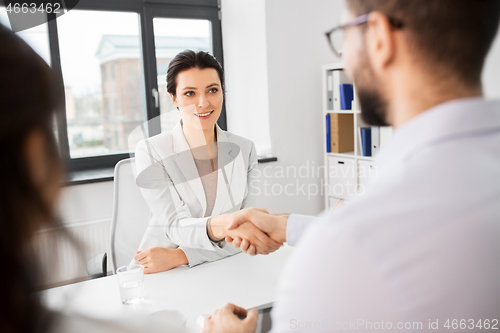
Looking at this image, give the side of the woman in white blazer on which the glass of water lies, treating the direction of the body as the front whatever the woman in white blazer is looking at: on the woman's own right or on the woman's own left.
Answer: on the woman's own right

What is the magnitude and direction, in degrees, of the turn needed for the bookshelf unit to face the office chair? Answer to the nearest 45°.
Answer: approximately 45° to its right

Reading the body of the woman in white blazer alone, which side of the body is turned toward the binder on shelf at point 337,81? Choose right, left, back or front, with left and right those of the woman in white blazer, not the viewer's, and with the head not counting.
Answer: left

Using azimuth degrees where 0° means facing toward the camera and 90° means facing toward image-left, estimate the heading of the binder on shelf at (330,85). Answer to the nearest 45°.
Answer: approximately 0°

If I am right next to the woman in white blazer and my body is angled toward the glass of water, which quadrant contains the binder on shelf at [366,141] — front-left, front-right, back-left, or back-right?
back-left

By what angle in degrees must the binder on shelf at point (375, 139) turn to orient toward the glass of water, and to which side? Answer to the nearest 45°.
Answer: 0° — it already faces it

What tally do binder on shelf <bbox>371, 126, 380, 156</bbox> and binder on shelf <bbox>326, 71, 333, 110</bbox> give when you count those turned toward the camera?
2

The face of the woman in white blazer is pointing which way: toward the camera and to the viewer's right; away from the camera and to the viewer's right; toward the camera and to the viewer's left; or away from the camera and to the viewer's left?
toward the camera and to the viewer's right
